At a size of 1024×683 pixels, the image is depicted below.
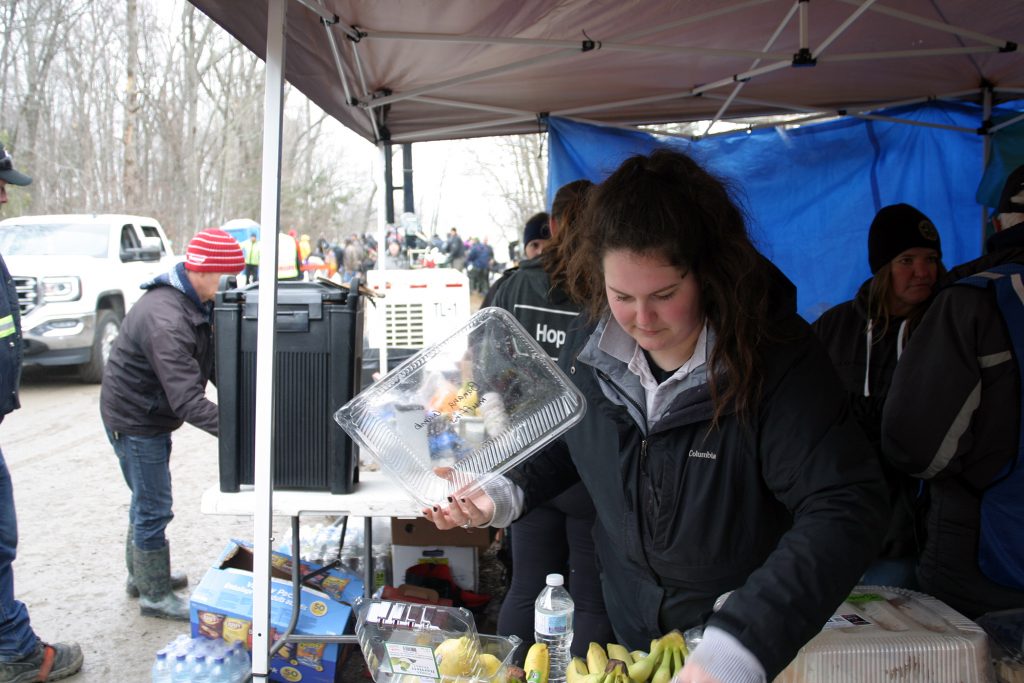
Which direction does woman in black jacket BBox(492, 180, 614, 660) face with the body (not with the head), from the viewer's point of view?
away from the camera

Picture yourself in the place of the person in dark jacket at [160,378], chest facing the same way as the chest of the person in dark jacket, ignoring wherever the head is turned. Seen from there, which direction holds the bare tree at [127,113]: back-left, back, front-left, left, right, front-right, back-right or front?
left

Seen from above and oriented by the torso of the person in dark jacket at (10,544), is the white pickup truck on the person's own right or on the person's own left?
on the person's own left

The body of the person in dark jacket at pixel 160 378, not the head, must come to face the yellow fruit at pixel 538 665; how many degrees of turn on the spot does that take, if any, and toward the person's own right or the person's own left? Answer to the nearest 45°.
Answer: approximately 90° to the person's own right

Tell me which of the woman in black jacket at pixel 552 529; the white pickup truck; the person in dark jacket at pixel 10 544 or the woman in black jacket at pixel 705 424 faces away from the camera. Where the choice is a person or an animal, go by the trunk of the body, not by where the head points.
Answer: the woman in black jacket at pixel 552 529

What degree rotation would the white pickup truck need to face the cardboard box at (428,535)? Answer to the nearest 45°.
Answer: approximately 45° to its left

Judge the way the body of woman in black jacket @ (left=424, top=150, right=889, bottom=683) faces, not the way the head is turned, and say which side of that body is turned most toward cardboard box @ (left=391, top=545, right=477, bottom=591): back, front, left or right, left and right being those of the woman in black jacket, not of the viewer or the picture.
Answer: right

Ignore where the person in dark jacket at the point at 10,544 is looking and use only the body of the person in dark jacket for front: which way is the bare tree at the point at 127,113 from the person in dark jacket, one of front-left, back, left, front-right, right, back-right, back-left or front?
left

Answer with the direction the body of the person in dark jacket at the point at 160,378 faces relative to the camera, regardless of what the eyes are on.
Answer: to the viewer's right

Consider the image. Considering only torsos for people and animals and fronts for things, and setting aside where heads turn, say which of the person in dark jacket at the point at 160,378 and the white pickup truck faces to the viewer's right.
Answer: the person in dark jacket

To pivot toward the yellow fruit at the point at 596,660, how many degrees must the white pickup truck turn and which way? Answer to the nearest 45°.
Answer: approximately 45° to its left

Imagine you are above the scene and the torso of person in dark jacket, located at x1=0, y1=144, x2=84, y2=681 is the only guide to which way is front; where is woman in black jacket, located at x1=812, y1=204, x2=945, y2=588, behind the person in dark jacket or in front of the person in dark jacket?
in front
